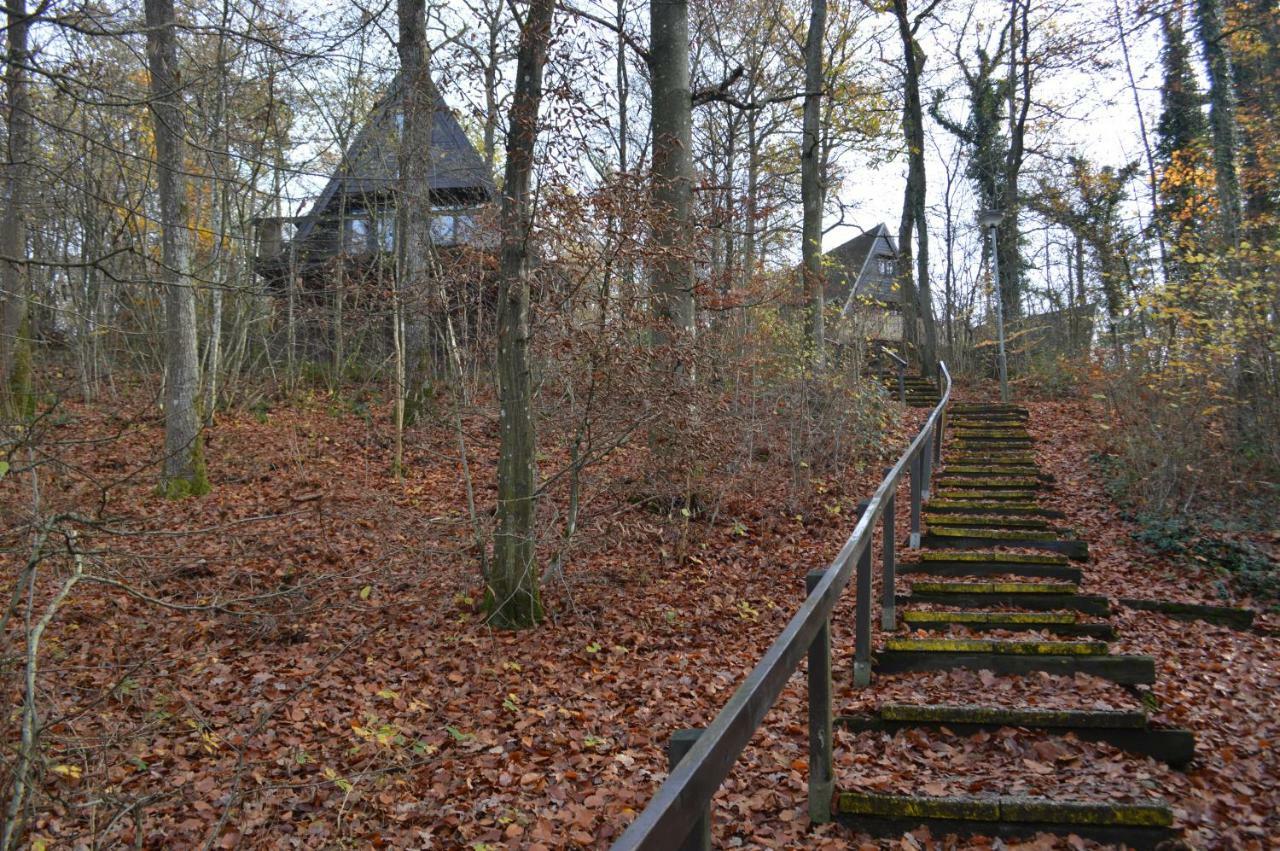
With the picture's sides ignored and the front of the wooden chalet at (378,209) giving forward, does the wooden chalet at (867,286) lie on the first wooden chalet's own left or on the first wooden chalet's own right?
on the first wooden chalet's own left

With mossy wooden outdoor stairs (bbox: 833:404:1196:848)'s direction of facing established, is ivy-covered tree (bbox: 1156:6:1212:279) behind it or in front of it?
behind

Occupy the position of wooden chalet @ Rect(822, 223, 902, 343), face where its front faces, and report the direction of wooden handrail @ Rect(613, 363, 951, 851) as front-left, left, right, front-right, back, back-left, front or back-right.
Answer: front-right

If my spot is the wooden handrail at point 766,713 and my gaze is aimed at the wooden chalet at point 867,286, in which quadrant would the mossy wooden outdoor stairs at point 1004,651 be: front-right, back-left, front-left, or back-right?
front-right

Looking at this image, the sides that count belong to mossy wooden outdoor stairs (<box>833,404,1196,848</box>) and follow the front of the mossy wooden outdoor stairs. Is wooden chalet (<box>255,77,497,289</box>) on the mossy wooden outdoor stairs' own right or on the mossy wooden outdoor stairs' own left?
on the mossy wooden outdoor stairs' own right

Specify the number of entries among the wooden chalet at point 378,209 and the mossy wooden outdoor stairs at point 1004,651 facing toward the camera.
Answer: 2

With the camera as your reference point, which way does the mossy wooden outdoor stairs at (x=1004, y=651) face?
facing the viewer

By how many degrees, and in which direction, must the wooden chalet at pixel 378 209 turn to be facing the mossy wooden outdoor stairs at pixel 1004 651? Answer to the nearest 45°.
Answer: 0° — it already faces it

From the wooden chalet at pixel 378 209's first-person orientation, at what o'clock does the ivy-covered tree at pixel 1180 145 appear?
The ivy-covered tree is roughly at 9 o'clock from the wooden chalet.

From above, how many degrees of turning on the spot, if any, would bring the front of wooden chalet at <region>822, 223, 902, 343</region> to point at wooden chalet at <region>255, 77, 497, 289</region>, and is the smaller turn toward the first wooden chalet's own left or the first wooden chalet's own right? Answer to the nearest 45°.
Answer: approximately 90° to the first wooden chalet's own right

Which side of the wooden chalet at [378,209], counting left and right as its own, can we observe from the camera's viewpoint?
front
